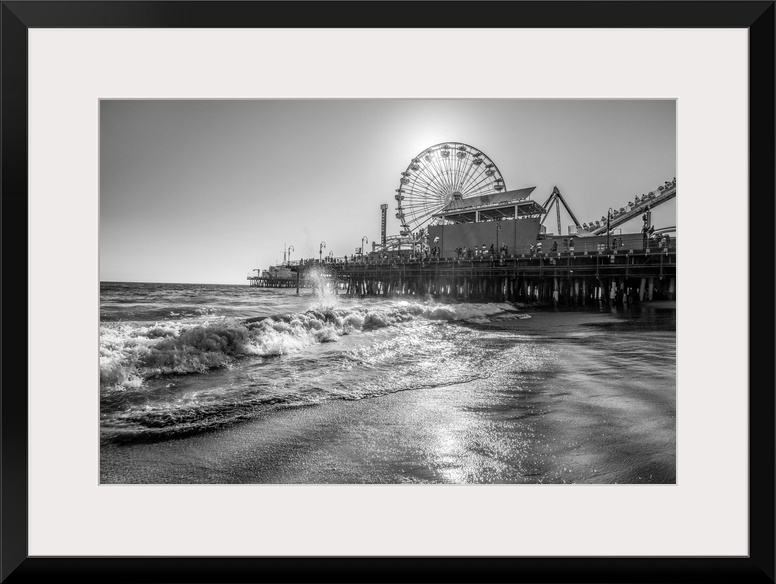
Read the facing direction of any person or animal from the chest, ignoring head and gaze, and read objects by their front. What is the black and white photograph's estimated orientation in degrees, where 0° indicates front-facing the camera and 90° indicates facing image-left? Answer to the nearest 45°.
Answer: approximately 0°
